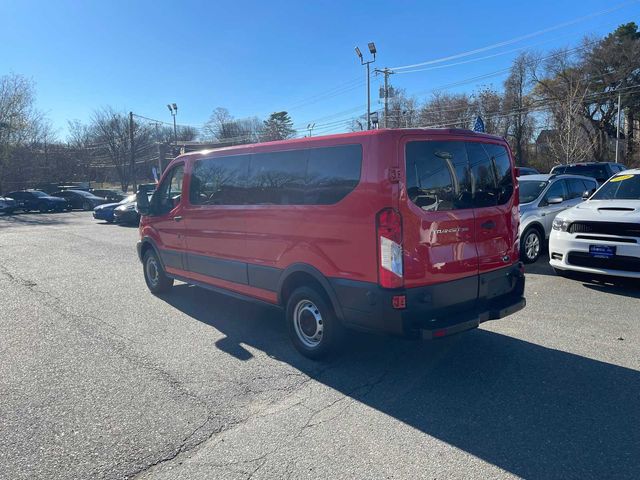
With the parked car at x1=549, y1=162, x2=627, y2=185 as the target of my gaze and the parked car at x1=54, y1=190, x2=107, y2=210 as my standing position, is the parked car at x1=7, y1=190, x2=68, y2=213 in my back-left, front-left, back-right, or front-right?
back-right

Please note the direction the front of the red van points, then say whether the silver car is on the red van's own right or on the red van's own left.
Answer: on the red van's own right

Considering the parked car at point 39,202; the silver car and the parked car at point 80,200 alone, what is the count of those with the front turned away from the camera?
0

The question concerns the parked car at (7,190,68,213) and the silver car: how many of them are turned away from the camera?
0

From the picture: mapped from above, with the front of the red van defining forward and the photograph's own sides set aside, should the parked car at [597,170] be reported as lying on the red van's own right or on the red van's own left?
on the red van's own right

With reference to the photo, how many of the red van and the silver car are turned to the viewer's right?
0

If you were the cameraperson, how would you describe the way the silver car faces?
facing the viewer and to the left of the viewer

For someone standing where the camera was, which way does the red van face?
facing away from the viewer and to the left of the viewer
